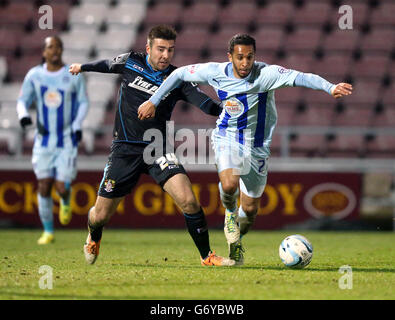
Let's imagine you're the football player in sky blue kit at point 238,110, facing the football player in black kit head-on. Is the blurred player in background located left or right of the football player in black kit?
right

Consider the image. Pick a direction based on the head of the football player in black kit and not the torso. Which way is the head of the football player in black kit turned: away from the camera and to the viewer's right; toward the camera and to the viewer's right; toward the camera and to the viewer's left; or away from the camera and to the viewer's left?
toward the camera and to the viewer's right

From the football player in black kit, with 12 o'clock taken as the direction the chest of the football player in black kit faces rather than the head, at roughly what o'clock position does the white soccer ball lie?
The white soccer ball is roughly at 11 o'clock from the football player in black kit.

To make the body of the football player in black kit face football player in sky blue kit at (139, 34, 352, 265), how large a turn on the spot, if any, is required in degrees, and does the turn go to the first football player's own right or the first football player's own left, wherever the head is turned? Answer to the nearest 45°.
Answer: approximately 45° to the first football player's own left

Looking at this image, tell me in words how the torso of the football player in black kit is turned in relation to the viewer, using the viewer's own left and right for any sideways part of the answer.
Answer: facing the viewer and to the right of the viewer

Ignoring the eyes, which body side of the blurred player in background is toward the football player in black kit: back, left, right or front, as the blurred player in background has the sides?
front

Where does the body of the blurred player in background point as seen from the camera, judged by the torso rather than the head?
toward the camera

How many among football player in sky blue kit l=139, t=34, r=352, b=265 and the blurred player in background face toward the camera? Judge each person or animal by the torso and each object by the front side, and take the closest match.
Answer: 2

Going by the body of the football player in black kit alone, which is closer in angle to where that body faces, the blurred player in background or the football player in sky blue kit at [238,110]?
the football player in sky blue kit

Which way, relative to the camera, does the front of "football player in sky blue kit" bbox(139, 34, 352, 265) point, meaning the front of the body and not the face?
toward the camera

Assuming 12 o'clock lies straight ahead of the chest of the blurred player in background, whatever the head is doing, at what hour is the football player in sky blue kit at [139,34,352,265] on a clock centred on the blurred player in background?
The football player in sky blue kit is roughly at 11 o'clock from the blurred player in background.

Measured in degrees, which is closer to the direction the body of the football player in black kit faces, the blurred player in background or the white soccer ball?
the white soccer ball
